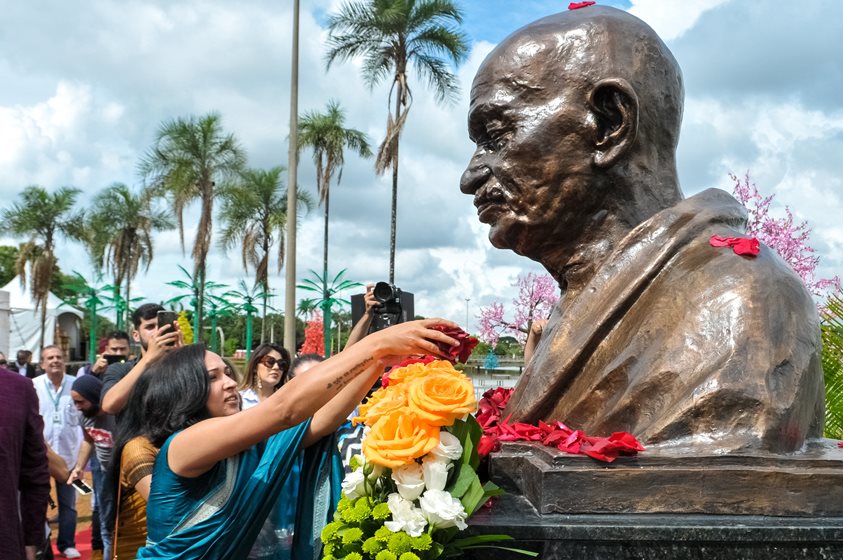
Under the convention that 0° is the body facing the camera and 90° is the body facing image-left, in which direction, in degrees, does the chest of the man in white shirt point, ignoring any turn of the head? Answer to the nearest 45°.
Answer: approximately 0°

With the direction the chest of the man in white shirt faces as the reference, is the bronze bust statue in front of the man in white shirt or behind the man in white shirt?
in front

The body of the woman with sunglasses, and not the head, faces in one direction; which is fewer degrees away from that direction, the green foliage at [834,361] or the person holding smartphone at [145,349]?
the green foliage

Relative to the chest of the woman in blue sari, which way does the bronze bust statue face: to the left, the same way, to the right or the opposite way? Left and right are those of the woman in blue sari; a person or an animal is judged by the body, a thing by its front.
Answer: the opposite way

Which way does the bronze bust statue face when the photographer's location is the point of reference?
facing to the left of the viewer

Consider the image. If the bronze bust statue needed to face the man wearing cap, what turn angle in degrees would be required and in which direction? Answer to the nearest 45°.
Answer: approximately 45° to its right

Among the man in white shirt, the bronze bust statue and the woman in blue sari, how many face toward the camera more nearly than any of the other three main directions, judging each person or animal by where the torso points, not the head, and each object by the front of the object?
1

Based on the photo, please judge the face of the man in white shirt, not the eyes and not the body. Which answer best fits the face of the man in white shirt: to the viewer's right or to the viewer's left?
to the viewer's right

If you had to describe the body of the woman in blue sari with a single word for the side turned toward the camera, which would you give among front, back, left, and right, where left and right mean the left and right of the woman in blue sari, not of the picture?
right

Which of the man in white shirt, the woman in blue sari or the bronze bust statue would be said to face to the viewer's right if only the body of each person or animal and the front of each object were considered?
the woman in blue sari

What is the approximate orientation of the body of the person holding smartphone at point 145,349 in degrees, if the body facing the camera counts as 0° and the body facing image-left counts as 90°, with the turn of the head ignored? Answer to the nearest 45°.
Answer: approximately 315°

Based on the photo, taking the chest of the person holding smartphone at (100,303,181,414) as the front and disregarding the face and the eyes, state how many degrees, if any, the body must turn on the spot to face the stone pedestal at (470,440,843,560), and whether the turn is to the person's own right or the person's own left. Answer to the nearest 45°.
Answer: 0° — they already face it
